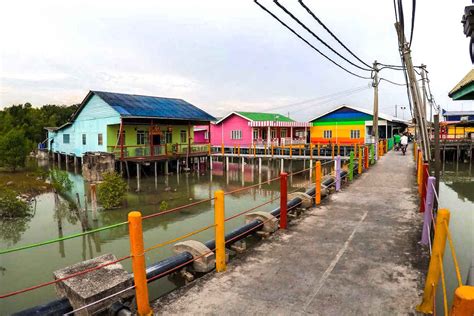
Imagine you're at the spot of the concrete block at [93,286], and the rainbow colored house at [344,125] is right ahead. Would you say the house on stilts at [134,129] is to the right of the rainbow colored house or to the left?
left

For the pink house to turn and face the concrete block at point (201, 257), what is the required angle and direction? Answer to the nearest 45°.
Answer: approximately 45° to its right

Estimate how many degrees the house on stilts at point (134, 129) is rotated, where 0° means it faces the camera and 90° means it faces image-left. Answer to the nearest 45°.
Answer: approximately 315°

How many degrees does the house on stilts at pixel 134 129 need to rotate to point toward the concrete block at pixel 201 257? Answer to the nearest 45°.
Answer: approximately 45° to its right

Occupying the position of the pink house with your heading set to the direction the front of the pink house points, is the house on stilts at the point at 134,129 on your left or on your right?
on your right

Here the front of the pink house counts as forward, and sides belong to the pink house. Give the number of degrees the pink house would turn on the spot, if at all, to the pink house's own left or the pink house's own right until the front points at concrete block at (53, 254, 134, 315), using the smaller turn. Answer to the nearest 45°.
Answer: approximately 45° to the pink house's own right
